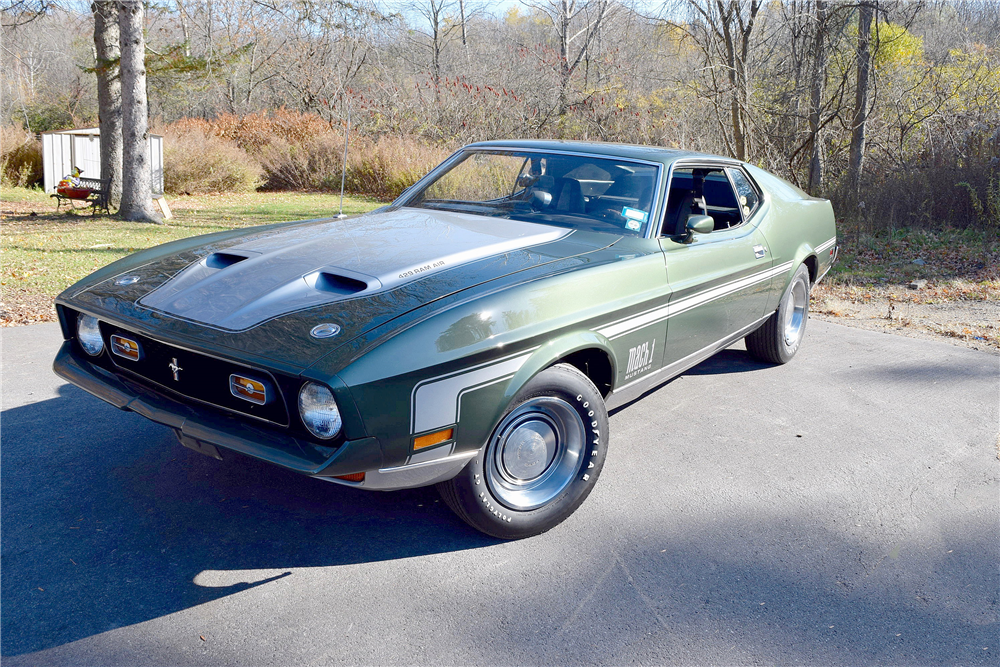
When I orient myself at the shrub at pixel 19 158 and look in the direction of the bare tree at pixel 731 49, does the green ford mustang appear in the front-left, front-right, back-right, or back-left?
front-right

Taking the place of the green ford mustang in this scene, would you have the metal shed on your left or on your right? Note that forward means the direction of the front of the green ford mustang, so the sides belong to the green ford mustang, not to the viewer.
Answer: on your right

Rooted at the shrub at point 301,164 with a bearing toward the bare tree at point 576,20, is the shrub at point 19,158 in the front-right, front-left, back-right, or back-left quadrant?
back-left

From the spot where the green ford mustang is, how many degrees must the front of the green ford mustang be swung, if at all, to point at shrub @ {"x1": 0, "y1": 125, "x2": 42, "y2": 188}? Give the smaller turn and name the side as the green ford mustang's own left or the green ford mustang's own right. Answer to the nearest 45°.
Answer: approximately 90° to the green ford mustang's own right

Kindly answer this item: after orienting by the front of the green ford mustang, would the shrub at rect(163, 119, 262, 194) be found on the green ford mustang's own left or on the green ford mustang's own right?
on the green ford mustang's own right

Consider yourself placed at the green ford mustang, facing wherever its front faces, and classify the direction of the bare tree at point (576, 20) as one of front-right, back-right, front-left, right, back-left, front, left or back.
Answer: back-right

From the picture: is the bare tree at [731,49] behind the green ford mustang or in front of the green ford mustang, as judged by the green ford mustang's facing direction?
behind
